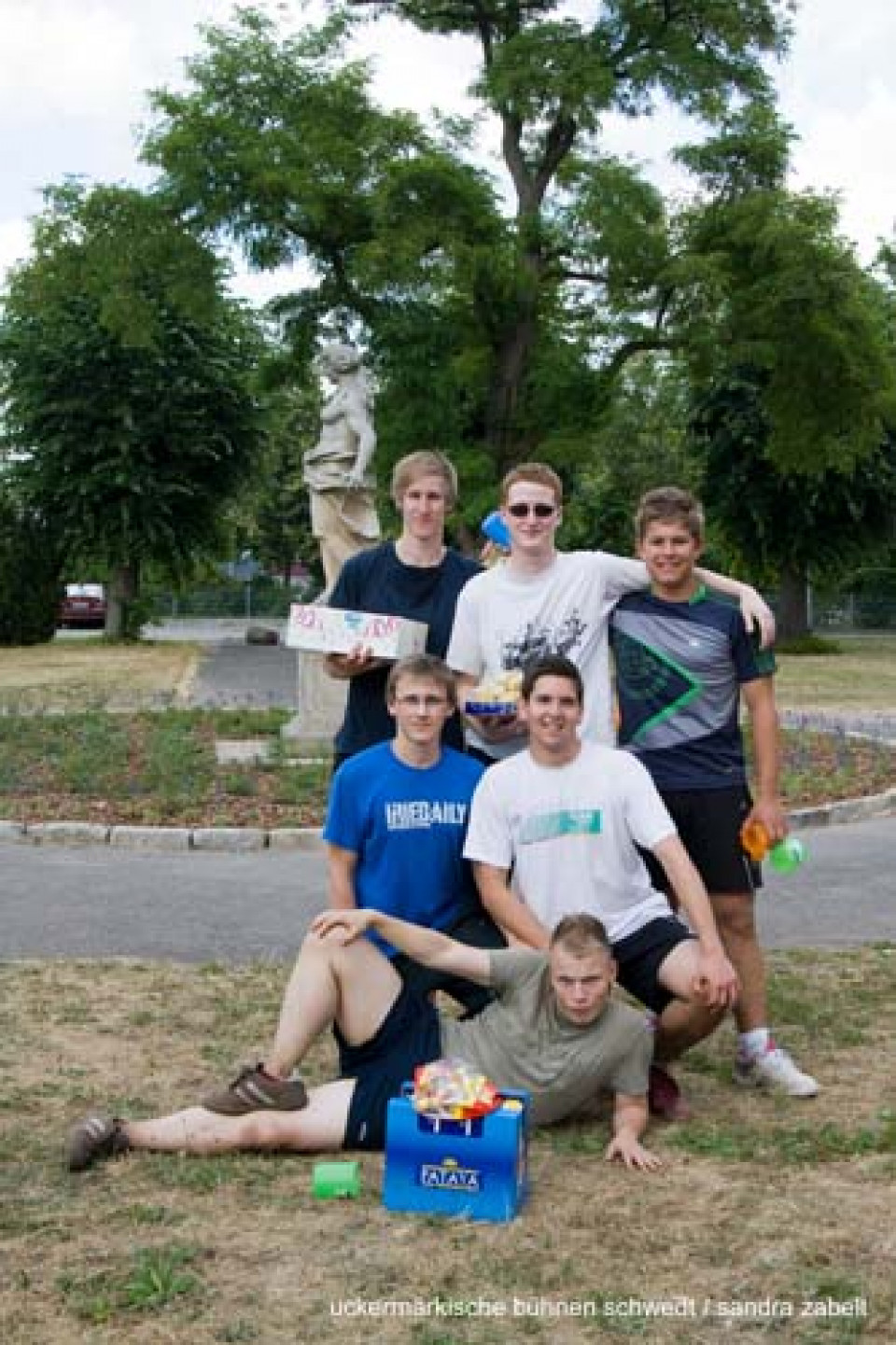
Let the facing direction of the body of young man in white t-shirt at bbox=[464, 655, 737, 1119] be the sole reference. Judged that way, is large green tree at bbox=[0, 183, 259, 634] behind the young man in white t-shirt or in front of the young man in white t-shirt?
behind

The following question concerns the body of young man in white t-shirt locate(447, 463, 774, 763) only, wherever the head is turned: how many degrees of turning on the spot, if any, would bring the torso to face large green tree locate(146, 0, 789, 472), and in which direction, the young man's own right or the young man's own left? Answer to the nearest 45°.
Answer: approximately 180°

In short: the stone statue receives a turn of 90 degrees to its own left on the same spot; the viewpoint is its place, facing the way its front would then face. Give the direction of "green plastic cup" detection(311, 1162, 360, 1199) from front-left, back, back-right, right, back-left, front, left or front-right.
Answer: front-right

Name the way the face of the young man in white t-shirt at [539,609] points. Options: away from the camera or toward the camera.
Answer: toward the camera

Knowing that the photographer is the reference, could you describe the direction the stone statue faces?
facing the viewer and to the left of the viewer

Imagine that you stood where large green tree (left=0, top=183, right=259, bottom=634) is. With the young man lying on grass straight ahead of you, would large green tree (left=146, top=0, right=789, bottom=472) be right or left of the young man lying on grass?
left

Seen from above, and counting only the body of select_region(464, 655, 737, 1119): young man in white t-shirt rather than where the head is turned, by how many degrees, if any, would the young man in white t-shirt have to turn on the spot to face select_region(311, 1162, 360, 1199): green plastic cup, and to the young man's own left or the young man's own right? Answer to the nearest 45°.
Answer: approximately 45° to the young man's own right

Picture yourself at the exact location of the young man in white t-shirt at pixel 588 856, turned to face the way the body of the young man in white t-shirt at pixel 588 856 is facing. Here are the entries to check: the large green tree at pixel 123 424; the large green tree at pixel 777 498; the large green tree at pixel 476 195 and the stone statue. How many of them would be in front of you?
0

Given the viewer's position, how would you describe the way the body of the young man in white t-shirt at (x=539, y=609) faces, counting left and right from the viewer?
facing the viewer

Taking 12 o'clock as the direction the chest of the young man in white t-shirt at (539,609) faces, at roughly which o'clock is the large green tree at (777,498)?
The large green tree is roughly at 6 o'clock from the young man in white t-shirt.

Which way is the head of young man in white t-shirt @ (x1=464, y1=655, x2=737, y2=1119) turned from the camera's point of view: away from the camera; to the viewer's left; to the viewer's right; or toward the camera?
toward the camera

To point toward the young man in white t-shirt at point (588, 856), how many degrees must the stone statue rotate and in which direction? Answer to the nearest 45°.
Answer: approximately 45° to its left

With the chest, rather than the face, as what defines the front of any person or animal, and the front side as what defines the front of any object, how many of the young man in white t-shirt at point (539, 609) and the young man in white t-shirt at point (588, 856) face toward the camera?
2

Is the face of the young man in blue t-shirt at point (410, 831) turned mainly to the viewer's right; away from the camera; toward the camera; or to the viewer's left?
toward the camera

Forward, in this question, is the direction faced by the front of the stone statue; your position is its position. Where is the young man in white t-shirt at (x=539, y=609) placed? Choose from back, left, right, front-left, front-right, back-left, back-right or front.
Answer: front-left

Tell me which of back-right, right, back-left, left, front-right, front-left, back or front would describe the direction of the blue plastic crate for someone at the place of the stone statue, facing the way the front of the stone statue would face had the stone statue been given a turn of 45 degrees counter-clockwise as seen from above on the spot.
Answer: front

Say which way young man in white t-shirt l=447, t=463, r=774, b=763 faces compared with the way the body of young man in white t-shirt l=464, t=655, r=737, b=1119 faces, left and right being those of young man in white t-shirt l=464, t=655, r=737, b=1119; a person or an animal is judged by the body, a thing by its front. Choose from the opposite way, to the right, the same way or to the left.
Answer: the same way
